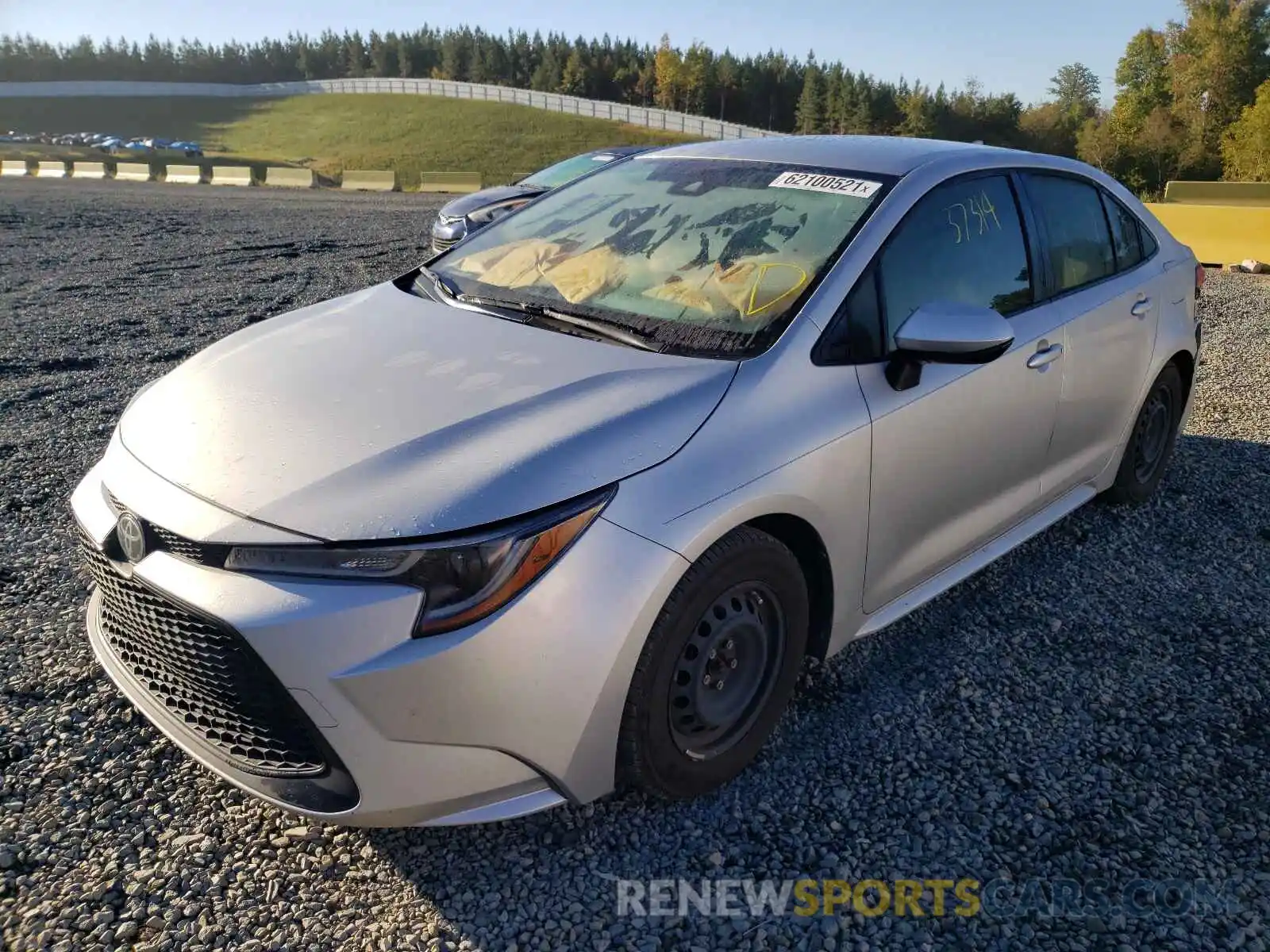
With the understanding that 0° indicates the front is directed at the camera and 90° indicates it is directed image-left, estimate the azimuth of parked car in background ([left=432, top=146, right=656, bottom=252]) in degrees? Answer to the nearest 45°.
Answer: approximately 45°

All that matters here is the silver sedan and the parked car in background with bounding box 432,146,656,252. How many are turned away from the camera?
0

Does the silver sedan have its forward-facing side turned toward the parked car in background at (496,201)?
no

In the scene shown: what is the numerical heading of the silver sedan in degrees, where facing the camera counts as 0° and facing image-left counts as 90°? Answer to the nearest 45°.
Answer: approximately 45°

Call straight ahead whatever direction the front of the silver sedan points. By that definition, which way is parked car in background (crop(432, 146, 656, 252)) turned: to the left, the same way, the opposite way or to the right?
the same way

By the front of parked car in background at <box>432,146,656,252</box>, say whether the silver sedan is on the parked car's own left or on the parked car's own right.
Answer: on the parked car's own left
